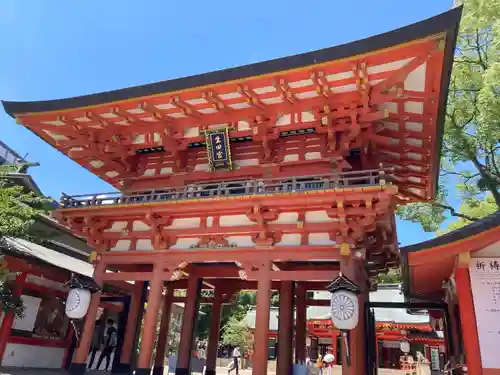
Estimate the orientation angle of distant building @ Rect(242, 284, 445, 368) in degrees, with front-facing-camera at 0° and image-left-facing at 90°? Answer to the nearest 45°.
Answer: approximately 0°

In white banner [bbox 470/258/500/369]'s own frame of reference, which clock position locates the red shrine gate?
The red shrine gate is roughly at 3 o'clock from the white banner.

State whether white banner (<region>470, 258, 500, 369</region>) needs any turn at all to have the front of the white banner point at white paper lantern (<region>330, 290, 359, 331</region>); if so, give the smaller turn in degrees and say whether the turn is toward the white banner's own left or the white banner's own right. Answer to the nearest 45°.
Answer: approximately 90° to the white banner's own right

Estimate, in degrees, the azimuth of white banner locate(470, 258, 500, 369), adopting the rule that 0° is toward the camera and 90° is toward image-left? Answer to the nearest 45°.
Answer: approximately 0°

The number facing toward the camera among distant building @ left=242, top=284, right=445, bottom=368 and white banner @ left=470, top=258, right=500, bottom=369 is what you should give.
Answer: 2

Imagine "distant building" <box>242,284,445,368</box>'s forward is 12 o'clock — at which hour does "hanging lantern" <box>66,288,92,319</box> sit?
The hanging lantern is roughly at 1 o'clock from the distant building.

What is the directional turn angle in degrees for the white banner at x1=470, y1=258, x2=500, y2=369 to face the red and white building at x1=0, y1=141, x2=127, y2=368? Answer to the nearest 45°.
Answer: approximately 90° to its right

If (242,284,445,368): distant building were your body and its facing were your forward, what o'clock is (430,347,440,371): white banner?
The white banner is roughly at 9 o'clock from the distant building.

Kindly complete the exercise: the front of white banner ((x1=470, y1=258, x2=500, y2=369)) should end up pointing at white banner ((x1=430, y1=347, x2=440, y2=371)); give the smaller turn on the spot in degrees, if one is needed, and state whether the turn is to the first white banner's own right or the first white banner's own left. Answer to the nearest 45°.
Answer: approximately 180°

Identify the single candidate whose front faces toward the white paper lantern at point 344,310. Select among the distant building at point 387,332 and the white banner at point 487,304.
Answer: the distant building
